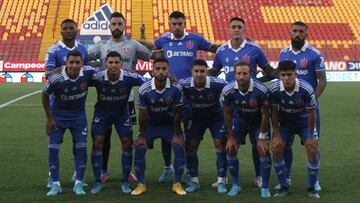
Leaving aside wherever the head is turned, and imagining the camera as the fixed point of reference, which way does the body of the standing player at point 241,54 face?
toward the camera

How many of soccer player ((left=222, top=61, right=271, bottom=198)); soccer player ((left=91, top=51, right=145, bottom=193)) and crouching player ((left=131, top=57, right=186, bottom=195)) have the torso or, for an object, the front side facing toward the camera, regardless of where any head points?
3

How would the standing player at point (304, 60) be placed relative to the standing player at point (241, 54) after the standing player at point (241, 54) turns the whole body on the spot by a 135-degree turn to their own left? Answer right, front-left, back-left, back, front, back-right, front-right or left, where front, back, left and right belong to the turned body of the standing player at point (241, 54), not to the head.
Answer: front-right

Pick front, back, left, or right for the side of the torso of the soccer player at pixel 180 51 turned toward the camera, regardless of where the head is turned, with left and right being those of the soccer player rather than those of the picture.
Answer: front

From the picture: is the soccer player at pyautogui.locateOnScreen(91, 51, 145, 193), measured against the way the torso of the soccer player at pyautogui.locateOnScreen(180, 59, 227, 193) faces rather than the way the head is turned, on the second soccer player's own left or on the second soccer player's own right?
on the second soccer player's own right

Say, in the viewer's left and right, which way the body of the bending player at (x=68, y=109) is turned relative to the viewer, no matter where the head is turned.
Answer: facing the viewer

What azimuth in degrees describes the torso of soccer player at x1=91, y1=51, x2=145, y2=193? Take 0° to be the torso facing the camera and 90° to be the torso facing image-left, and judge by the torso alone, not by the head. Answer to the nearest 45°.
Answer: approximately 0°

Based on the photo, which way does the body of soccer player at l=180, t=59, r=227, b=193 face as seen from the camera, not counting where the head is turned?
toward the camera

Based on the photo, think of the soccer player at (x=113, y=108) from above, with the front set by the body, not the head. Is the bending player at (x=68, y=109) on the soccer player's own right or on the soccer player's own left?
on the soccer player's own right
